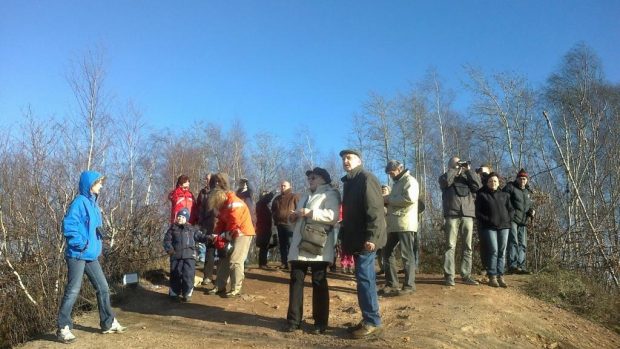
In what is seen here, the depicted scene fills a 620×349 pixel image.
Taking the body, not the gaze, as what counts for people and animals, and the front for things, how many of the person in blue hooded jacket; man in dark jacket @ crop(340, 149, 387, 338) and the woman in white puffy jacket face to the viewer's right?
1

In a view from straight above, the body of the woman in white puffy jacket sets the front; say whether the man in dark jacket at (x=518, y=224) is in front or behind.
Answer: behind

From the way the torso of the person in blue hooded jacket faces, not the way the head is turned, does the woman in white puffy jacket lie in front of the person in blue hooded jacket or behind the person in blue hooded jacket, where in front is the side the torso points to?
in front

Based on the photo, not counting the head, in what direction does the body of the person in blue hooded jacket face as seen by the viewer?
to the viewer's right

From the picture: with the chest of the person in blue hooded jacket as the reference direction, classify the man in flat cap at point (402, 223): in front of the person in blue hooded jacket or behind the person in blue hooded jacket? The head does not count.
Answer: in front

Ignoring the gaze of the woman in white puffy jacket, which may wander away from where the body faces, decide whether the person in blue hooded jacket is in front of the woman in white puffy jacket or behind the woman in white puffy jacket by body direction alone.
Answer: in front

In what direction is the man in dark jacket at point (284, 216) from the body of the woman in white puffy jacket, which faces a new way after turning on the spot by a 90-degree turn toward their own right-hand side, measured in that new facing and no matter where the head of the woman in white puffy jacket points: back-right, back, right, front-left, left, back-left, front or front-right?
front-right

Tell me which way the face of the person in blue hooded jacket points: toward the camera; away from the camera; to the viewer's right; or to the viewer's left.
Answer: to the viewer's right

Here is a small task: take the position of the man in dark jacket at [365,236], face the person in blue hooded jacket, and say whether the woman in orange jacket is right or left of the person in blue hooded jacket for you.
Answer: right

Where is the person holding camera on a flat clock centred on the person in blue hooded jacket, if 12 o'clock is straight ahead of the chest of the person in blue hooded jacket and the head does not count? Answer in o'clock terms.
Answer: The person holding camera is roughly at 12 o'clock from the person in blue hooded jacket.

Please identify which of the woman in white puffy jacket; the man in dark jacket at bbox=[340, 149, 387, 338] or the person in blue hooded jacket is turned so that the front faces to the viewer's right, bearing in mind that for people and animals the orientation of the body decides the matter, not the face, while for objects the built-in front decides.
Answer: the person in blue hooded jacket
